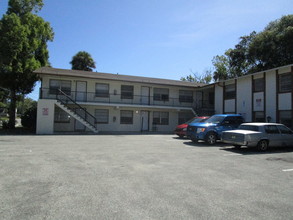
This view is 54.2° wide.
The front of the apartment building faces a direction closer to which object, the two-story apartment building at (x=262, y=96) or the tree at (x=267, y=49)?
the two-story apartment building

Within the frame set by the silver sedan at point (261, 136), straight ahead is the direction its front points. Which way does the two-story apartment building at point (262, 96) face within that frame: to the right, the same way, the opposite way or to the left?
the opposite way

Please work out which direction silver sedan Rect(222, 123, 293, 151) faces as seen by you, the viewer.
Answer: facing away from the viewer and to the right of the viewer

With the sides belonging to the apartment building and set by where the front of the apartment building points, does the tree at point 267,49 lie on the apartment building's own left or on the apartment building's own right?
on the apartment building's own left

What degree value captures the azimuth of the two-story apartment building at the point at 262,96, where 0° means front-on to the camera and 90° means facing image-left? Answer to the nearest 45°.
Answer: approximately 45°

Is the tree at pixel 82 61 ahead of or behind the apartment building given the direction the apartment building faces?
behind

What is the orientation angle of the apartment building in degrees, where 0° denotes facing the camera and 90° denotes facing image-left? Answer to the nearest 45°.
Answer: approximately 315°

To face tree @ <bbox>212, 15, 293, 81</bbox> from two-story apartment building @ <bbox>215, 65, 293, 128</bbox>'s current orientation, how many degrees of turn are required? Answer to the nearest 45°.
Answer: approximately 135° to its right

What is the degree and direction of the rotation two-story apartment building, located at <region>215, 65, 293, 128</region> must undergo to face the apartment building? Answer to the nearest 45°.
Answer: approximately 45° to its right
